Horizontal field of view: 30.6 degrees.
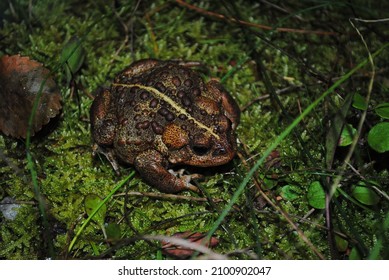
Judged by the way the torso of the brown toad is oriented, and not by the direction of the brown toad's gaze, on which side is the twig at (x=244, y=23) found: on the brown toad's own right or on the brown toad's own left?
on the brown toad's own left

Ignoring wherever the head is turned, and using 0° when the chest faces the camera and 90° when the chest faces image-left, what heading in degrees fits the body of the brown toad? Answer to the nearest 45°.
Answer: approximately 315°
